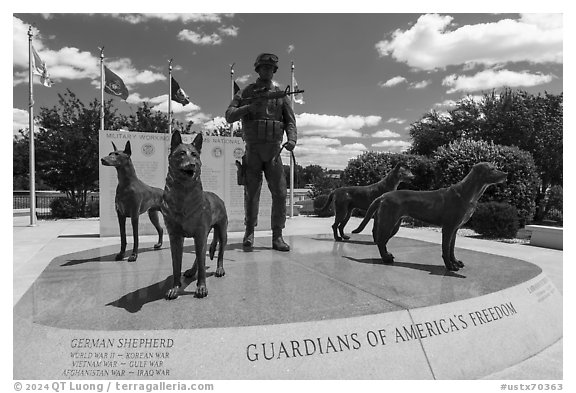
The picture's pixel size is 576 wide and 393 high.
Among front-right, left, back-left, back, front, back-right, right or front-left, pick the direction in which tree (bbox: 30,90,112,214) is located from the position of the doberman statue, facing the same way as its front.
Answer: back-right

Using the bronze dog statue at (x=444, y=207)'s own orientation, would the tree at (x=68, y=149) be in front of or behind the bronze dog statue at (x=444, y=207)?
behind

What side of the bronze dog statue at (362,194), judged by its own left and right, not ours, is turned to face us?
right

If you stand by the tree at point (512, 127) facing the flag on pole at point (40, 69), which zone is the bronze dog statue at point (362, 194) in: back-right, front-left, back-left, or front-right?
front-left

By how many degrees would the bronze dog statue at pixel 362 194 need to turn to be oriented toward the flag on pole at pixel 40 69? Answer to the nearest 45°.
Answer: approximately 135° to its left

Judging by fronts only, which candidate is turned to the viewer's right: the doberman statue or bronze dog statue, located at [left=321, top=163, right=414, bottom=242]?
the bronze dog statue

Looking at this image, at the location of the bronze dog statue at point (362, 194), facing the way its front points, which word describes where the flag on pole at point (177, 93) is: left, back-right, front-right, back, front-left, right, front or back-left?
back-left

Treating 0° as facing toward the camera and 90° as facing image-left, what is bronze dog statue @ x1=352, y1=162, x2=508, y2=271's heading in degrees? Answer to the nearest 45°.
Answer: approximately 270°

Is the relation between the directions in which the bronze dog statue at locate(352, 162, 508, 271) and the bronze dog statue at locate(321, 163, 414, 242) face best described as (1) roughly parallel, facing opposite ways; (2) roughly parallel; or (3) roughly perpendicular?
roughly parallel

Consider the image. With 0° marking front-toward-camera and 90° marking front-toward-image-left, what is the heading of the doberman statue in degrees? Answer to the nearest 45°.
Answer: approximately 45°

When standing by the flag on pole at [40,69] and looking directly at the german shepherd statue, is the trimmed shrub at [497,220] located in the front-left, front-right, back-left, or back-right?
front-left

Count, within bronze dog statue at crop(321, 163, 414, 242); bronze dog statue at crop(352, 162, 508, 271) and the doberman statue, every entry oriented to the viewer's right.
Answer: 2

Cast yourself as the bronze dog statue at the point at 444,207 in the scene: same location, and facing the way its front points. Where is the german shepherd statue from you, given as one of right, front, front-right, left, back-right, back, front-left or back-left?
back-right

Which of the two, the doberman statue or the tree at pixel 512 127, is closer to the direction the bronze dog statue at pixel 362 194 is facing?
the tree

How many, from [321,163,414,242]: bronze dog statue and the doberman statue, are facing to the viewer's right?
1
